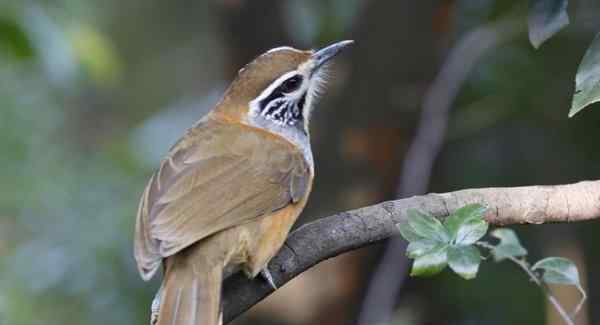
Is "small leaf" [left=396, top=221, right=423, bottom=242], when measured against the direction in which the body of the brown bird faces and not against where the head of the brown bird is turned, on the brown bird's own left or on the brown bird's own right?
on the brown bird's own right

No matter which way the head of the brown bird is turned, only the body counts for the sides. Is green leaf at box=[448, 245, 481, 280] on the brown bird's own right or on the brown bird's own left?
on the brown bird's own right

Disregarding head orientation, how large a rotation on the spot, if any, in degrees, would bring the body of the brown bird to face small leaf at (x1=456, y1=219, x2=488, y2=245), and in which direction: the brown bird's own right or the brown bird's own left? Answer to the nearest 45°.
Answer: approximately 90° to the brown bird's own right

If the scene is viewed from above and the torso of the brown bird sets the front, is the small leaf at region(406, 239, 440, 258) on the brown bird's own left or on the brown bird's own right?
on the brown bird's own right

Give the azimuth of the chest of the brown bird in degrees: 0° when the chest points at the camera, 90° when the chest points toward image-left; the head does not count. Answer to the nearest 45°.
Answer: approximately 225°
